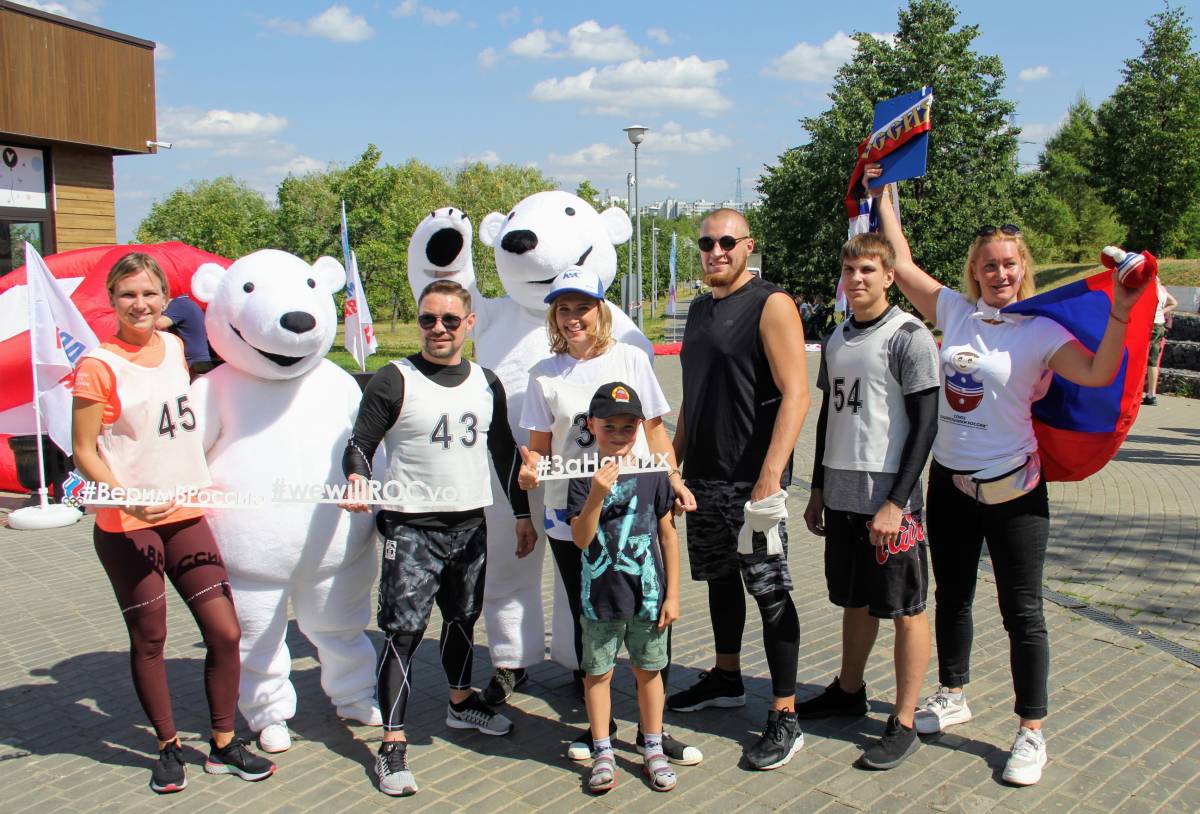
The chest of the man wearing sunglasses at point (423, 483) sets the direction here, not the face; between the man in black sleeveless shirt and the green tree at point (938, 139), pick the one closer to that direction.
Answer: the man in black sleeveless shirt

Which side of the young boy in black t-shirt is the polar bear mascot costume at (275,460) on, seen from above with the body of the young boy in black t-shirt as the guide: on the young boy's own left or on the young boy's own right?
on the young boy's own right

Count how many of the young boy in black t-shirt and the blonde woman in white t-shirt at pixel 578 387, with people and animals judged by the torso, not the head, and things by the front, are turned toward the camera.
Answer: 2

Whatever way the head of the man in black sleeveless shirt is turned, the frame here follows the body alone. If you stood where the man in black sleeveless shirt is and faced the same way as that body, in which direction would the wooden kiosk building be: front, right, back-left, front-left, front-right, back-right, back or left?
right

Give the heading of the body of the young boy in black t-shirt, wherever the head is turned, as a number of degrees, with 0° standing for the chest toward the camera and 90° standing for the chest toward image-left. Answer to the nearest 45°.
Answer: approximately 0°

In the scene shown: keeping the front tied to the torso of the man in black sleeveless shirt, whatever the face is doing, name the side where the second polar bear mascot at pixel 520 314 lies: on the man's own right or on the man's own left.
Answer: on the man's own right
